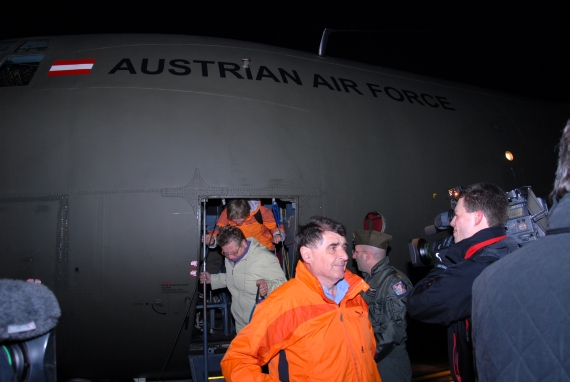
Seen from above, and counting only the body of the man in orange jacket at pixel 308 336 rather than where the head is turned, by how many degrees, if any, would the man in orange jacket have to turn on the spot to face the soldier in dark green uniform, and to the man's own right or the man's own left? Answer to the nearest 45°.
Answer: approximately 90° to the man's own left

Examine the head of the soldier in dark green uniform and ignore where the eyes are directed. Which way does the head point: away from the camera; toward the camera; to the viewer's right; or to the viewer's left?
to the viewer's left

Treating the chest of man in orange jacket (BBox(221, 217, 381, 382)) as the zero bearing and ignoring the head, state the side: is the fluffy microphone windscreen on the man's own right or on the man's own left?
on the man's own right

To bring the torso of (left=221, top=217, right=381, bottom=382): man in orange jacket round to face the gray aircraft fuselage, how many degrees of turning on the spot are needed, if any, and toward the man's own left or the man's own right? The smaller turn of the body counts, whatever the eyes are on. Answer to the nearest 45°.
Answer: approximately 180°

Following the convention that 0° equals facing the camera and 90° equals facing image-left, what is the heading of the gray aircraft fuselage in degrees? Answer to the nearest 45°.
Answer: approximately 45°

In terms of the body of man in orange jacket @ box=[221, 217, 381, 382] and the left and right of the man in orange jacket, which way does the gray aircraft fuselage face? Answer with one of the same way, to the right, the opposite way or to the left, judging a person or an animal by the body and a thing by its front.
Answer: to the right

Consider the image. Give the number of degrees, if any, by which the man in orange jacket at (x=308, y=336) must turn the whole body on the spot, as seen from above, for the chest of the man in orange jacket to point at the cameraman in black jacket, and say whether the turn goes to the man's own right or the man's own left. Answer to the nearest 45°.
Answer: approximately 45° to the man's own left

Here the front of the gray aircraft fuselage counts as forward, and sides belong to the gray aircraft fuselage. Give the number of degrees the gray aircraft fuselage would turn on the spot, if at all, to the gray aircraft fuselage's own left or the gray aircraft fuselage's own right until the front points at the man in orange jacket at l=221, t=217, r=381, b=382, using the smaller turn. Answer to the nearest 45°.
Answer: approximately 90° to the gray aircraft fuselage's own left

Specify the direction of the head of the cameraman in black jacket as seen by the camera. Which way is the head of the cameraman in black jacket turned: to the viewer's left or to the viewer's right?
to the viewer's left

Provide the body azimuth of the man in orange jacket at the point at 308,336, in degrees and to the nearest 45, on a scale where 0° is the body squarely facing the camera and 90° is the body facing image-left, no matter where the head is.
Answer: approximately 315°

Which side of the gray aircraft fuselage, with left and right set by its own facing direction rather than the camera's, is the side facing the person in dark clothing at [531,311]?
left

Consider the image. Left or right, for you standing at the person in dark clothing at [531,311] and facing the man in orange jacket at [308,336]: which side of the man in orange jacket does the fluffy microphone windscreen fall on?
left
